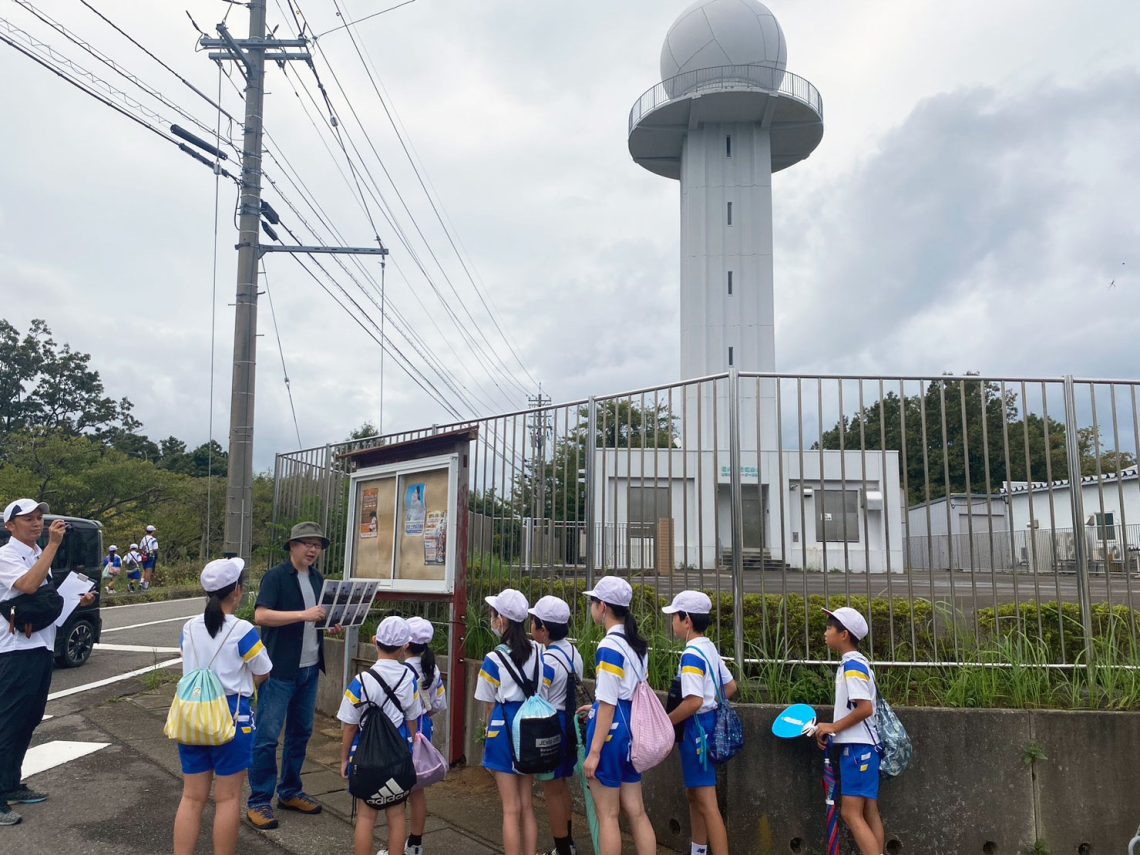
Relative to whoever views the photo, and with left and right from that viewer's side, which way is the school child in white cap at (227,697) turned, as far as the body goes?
facing away from the viewer and to the right of the viewer

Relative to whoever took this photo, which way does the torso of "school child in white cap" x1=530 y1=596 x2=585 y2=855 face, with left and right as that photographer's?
facing away from the viewer and to the left of the viewer

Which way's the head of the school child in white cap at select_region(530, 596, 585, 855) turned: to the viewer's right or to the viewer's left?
to the viewer's left

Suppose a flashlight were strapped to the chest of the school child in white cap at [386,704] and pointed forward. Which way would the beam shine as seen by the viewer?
away from the camera

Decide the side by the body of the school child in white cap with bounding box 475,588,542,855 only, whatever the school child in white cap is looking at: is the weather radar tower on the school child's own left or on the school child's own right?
on the school child's own right

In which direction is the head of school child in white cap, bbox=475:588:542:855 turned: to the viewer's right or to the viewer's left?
to the viewer's left

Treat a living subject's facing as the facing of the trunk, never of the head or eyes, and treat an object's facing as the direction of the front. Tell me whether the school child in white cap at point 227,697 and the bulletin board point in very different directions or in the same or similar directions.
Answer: very different directions

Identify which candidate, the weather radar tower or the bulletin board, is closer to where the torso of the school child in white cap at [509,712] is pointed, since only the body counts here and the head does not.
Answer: the bulletin board

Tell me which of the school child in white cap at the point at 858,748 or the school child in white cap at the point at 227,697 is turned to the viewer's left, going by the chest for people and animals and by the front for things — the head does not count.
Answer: the school child in white cap at the point at 858,748

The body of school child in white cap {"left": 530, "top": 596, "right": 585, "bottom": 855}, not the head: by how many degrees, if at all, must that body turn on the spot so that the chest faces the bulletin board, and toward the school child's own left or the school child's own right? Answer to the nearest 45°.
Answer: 0° — they already face it

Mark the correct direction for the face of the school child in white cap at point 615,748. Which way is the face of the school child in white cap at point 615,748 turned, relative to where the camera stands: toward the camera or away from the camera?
away from the camera

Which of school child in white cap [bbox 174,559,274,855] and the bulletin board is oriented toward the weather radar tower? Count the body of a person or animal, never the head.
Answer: the school child in white cap

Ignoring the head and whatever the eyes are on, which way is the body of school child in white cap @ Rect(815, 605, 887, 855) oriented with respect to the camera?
to the viewer's left

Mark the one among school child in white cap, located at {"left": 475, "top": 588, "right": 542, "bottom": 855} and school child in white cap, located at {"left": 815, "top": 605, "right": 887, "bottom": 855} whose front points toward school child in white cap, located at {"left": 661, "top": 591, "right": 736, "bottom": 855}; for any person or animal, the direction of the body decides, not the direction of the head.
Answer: school child in white cap, located at {"left": 815, "top": 605, "right": 887, "bottom": 855}
